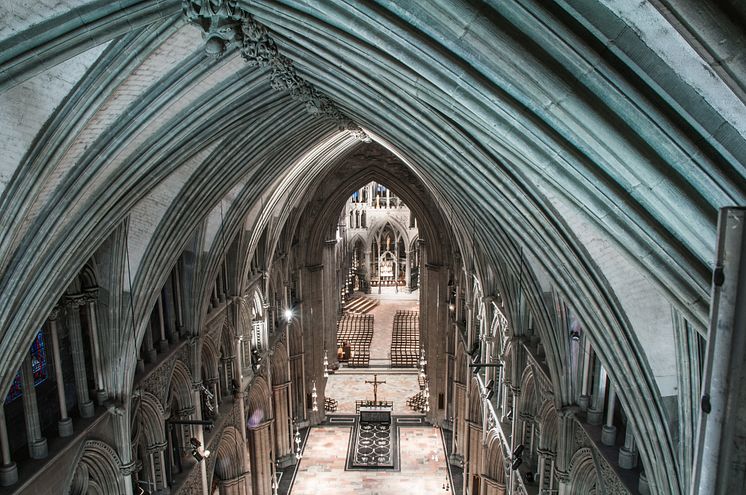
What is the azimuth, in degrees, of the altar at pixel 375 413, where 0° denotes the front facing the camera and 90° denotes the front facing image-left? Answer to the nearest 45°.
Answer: approximately 0°

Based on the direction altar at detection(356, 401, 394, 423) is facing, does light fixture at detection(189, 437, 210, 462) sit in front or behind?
in front

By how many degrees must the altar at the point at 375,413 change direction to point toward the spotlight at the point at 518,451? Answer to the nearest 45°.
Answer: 0° — it already faces it
